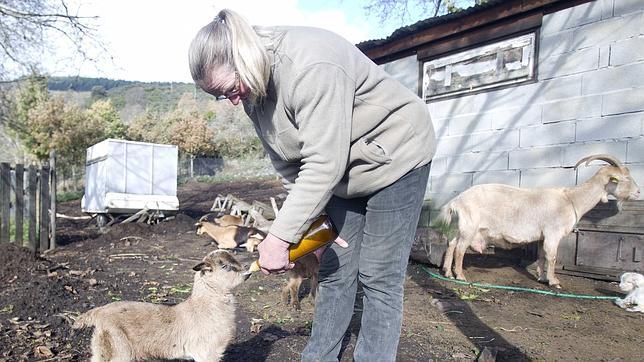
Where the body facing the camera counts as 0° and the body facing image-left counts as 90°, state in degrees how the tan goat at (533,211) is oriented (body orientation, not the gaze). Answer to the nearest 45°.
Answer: approximately 270°

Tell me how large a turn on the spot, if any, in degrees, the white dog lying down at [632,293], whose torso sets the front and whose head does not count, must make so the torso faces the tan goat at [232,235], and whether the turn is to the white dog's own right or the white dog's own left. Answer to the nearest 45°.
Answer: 0° — it already faces it

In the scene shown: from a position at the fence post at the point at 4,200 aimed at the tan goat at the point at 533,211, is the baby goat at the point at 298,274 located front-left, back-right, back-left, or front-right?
front-right

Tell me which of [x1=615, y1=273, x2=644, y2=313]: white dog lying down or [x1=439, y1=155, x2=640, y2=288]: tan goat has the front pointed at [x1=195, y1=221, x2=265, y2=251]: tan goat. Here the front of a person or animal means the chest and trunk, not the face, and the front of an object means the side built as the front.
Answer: the white dog lying down

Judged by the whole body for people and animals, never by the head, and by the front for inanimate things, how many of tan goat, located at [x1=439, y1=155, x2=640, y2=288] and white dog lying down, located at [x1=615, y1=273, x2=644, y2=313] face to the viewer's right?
1

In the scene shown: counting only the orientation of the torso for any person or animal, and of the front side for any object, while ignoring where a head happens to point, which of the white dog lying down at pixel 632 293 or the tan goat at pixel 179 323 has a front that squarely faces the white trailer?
the white dog lying down

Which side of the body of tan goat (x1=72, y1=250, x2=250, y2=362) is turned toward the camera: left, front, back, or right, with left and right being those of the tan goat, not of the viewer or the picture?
right

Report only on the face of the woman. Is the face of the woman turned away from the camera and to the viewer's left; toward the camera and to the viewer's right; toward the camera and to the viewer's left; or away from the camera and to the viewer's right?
toward the camera and to the viewer's left

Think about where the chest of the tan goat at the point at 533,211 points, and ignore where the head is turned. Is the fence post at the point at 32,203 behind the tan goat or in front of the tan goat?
behind

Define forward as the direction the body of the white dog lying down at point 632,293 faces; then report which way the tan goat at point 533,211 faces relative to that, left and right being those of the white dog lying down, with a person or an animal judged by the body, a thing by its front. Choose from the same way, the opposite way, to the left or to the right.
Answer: the opposite way

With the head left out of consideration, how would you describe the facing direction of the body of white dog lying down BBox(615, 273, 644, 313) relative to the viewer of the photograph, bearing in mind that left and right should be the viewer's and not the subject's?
facing to the left of the viewer

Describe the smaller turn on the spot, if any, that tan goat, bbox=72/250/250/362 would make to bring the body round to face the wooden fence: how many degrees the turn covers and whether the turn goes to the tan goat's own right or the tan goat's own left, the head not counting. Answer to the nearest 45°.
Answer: approximately 90° to the tan goat's own left

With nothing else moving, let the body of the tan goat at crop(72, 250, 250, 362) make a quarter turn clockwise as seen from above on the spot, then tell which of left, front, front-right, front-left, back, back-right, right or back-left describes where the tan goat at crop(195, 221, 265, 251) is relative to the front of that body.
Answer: back

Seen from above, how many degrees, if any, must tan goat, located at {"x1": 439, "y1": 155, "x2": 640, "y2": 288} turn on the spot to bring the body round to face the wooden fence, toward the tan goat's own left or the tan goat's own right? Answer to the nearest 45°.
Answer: approximately 180°

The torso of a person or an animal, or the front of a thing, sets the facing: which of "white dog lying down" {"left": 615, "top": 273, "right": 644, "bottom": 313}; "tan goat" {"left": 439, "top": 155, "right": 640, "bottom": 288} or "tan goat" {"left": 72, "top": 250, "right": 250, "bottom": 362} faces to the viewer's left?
the white dog lying down
